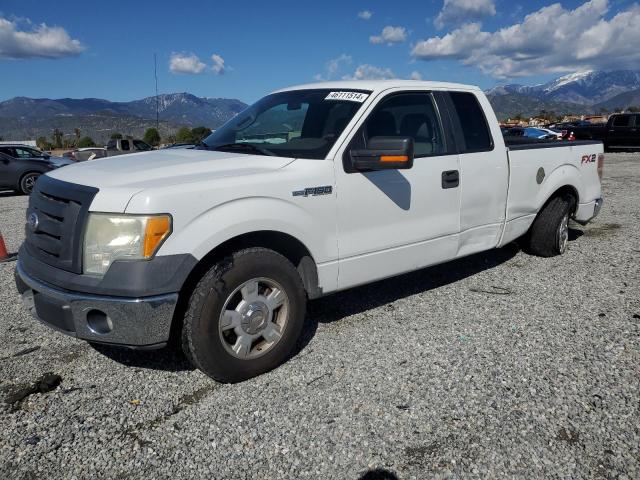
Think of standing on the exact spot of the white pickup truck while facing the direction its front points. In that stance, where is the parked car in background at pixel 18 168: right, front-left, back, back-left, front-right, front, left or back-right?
right

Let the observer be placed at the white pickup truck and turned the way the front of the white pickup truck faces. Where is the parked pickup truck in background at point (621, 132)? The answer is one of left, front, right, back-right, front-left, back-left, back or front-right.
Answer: back

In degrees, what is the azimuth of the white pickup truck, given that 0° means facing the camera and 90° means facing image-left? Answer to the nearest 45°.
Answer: approximately 45°

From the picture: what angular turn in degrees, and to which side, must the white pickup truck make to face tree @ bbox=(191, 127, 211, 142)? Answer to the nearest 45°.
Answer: approximately 135° to its right
